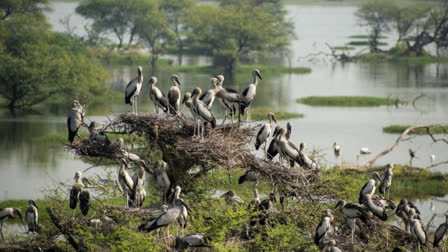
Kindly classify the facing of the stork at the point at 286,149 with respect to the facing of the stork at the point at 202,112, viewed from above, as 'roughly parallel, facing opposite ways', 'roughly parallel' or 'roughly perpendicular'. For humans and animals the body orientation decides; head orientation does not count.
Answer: roughly parallel

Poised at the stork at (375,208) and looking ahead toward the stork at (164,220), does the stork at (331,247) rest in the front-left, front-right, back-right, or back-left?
front-left

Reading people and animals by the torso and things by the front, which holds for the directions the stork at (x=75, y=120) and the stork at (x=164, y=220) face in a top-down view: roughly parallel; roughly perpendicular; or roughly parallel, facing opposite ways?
roughly parallel

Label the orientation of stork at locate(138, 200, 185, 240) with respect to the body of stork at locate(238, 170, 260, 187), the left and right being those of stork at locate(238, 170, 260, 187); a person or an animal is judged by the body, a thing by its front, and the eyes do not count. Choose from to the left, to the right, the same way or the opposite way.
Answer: the same way

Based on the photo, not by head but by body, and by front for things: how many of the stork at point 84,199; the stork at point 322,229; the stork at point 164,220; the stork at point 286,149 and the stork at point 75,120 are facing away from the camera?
1

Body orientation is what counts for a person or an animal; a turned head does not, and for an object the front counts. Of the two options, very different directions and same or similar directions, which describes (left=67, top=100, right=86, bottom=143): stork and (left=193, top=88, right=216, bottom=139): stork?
very different directions

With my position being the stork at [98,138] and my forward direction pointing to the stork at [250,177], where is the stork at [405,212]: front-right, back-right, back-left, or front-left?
front-right

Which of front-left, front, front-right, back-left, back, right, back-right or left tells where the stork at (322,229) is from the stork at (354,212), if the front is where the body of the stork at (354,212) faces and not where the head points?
front-left

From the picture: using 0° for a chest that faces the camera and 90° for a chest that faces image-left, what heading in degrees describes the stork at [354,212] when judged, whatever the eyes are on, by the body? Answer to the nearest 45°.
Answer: approximately 90°
